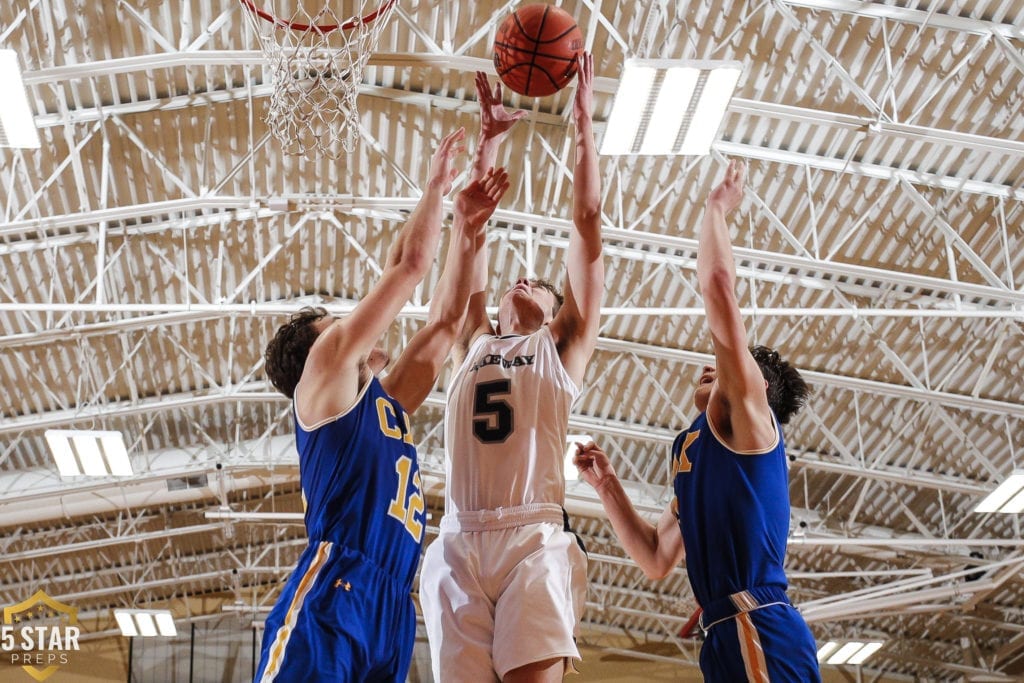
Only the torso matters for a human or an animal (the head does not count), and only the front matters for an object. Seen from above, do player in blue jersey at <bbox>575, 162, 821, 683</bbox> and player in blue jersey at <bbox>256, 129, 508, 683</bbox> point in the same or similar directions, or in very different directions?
very different directions

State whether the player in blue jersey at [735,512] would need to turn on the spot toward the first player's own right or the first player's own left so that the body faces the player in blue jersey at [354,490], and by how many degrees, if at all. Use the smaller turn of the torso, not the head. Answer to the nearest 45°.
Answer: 0° — they already face them

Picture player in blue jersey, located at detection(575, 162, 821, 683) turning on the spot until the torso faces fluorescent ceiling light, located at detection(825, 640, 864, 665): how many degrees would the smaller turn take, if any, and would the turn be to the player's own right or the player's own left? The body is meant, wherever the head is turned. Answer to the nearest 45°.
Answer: approximately 90° to the player's own right

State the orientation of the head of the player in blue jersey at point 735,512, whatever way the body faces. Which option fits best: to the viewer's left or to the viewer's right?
to the viewer's left

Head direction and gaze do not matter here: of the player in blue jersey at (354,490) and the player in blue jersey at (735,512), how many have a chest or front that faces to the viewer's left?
1

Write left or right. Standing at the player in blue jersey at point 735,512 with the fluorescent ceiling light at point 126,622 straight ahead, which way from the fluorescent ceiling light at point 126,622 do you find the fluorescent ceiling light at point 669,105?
right

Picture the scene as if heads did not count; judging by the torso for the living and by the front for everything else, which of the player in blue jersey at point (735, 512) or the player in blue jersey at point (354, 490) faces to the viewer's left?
the player in blue jersey at point (735, 512)

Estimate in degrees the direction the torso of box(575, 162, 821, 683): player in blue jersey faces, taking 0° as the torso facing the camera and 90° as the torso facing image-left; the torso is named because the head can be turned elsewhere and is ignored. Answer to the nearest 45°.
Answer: approximately 90°

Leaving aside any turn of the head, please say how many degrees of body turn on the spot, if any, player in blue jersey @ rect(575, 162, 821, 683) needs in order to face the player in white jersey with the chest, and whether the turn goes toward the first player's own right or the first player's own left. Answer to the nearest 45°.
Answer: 0° — they already face them
